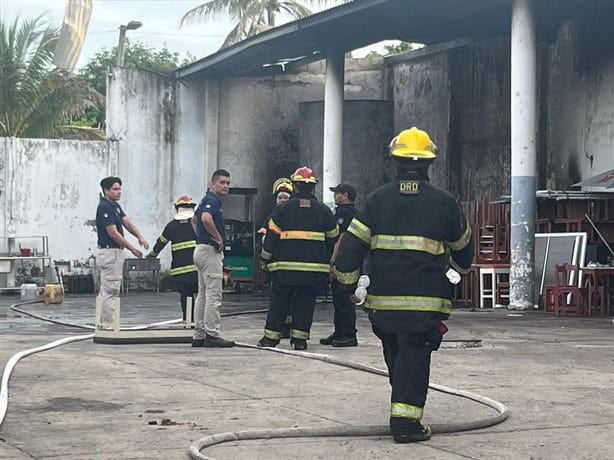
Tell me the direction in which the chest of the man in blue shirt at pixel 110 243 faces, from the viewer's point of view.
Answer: to the viewer's right

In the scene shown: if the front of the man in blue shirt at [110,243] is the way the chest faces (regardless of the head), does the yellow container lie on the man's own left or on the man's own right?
on the man's own left

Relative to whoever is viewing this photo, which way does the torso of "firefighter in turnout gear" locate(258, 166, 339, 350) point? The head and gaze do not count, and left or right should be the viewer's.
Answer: facing away from the viewer

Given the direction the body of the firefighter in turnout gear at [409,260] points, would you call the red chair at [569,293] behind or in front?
in front

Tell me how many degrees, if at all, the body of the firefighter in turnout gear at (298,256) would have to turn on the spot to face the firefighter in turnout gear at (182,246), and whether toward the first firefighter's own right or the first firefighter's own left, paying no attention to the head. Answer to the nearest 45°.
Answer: approximately 45° to the first firefighter's own left

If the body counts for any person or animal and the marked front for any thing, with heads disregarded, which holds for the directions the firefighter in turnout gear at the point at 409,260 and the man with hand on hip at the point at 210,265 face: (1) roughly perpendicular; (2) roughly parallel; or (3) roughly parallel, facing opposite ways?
roughly perpendicular

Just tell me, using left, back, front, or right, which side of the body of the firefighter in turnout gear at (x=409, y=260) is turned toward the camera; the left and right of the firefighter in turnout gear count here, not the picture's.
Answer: back

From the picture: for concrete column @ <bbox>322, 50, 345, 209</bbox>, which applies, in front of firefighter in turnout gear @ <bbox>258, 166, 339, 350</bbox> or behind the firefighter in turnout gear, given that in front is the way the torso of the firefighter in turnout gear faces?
in front

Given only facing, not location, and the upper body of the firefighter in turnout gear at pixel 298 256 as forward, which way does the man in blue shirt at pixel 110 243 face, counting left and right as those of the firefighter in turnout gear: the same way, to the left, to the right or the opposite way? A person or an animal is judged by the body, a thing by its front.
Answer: to the right

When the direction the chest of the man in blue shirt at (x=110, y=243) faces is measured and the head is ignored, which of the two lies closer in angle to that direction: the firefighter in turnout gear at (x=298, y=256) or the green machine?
the firefighter in turnout gear

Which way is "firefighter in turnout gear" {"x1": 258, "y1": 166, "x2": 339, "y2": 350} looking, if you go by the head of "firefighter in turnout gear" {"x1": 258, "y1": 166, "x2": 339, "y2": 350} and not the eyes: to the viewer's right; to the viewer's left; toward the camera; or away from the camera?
away from the camera

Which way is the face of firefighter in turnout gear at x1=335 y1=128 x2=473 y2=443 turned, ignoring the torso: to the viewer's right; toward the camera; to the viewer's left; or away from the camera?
away from the camera

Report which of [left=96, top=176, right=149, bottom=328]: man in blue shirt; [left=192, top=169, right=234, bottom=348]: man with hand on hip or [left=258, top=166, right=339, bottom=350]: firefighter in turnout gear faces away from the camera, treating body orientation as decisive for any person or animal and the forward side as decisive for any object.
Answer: the firefighter in turnout gear

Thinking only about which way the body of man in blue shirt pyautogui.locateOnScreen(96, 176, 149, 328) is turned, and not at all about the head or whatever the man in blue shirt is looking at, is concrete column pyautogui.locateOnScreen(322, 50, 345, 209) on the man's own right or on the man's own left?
on the man's own left
